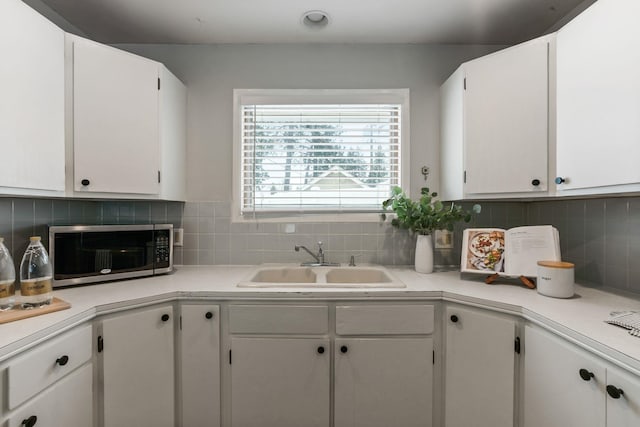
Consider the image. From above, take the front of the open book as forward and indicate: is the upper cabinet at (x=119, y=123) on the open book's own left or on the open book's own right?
on the open book's own right

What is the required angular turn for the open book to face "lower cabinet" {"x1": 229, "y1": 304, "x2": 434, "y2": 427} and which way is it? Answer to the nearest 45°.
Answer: approximately 45° to its right

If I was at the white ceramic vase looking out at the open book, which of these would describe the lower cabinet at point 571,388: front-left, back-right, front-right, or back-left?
front-right

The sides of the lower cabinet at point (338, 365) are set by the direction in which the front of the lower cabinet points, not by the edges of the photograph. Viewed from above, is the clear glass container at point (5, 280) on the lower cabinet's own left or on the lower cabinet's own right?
on the lower cabinet's own right

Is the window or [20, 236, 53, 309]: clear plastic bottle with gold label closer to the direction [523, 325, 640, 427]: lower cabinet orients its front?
the clear plastic bottle with gold label

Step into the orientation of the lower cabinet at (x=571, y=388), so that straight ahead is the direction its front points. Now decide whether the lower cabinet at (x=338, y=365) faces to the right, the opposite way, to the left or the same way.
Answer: to the left

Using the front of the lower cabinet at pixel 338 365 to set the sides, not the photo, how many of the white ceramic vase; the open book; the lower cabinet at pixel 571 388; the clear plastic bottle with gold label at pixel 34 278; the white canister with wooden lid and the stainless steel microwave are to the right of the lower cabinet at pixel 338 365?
2

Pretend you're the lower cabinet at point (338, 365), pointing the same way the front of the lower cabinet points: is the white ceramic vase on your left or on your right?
on your left

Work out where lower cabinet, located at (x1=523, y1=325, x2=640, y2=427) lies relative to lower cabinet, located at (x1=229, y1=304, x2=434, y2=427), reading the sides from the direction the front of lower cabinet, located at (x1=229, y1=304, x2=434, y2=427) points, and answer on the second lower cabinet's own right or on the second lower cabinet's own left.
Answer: on the second lower cabinet's own left

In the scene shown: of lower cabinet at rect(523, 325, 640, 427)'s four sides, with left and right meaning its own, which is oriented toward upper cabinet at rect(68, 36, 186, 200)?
front

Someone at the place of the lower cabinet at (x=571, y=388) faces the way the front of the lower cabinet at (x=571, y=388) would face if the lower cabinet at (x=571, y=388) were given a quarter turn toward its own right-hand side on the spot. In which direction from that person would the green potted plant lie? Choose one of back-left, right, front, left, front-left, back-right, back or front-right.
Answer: front

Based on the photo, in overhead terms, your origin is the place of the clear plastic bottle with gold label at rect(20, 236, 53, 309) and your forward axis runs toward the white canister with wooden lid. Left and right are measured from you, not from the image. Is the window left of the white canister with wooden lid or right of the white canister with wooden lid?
left

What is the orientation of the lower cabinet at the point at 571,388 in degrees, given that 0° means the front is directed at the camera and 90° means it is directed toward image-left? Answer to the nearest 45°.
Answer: approximately 45°

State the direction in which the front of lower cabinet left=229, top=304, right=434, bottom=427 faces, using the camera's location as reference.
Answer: facing the viewer

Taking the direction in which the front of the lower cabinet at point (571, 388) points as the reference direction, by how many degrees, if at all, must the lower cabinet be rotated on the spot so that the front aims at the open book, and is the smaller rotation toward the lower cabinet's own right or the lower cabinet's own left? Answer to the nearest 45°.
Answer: approximately 90° to the lower cabinet's own right

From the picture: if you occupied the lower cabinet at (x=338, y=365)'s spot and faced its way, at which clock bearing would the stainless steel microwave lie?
The stainless steel microwave is roughly at 3 o'clock from the lower cabinet.
